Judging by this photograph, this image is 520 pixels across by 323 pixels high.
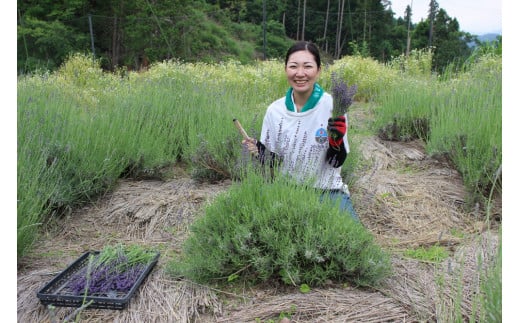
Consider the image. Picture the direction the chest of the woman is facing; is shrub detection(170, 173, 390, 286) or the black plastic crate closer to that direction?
the shrub

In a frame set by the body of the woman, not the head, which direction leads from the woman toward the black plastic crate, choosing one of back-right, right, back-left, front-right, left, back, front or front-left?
front-right

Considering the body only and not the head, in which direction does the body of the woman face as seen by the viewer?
toward the camera

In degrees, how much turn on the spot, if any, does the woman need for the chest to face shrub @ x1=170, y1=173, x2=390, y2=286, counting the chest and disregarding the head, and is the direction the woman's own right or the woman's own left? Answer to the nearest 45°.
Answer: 0° — they already face it

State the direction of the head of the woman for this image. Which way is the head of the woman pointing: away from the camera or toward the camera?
toward the camera

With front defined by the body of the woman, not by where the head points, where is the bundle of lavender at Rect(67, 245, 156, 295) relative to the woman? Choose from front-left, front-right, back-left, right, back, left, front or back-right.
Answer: front-right
